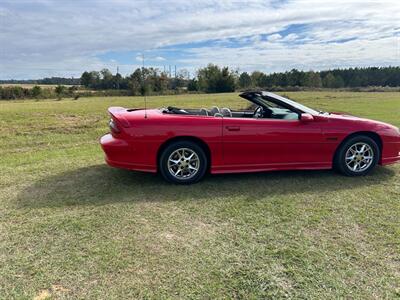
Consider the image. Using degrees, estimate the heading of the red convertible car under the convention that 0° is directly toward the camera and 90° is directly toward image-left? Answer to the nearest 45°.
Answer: approximately 270°
